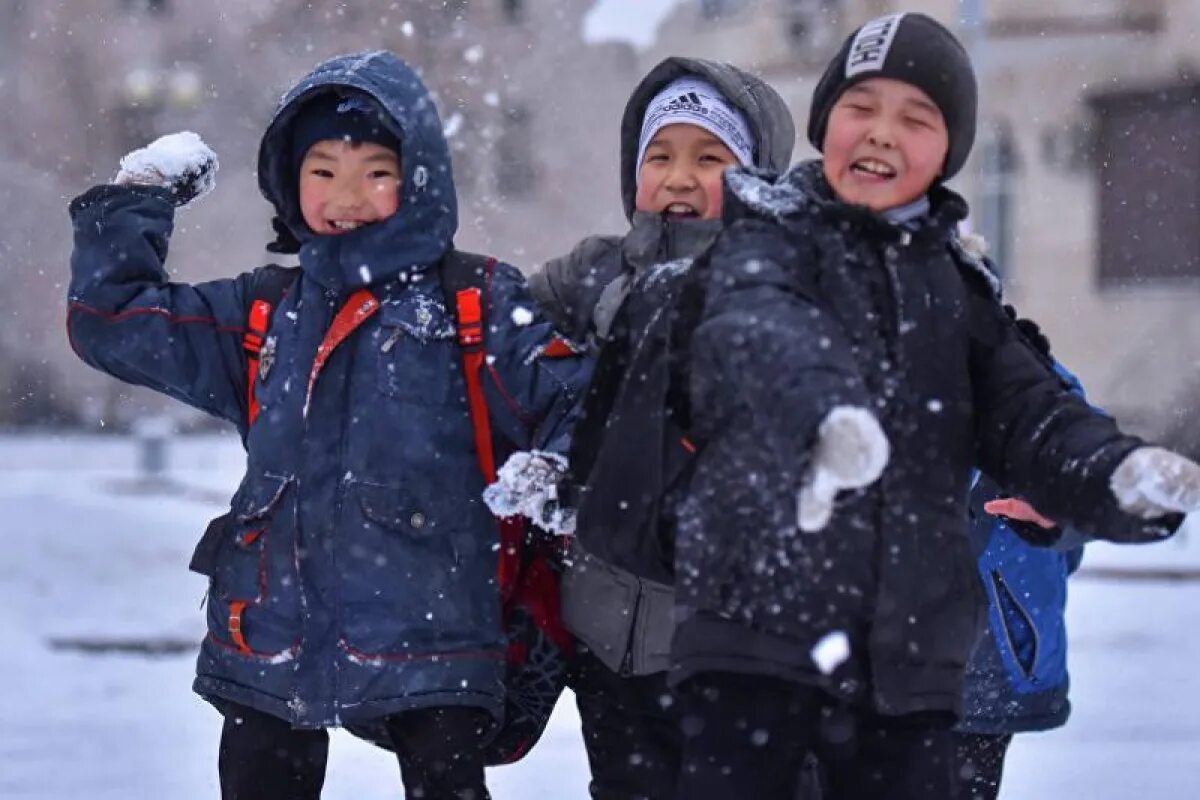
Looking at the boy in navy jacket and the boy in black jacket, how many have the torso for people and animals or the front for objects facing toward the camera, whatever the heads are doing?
2

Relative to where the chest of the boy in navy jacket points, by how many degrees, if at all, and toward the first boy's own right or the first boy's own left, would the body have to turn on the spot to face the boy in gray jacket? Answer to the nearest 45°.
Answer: approximately 90° to the first boy's own left

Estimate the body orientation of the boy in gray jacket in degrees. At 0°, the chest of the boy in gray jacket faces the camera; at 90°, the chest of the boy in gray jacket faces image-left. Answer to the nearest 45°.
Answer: approximately 0°

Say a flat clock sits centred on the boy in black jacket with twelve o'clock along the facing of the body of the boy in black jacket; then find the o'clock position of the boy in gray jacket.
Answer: The boy in gray jacket is roughly at 5 o'clock from the boy in black jacket.

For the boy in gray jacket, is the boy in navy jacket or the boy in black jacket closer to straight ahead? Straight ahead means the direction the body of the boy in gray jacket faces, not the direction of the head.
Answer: the boy in black jacket

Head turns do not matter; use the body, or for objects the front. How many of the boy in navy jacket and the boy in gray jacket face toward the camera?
2
